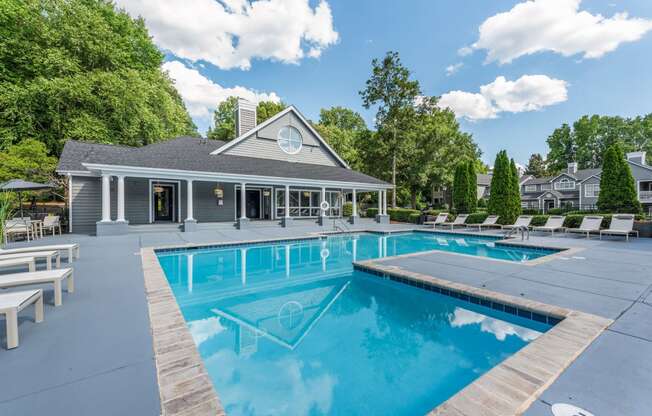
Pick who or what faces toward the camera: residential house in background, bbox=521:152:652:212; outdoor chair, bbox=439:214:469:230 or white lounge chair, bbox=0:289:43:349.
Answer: the residential house in background

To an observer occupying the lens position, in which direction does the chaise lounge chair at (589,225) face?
facing the viewer and to the left of the viewer

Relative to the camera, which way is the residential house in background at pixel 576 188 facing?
toward the camera

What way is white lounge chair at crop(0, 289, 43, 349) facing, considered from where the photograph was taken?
facing to the right of the viewer

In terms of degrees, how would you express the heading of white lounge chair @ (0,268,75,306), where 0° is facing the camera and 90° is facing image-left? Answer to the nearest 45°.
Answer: approximately 270°

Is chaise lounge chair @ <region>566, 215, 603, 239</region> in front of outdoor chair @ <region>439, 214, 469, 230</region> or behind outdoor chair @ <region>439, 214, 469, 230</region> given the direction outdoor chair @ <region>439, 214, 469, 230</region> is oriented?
behind

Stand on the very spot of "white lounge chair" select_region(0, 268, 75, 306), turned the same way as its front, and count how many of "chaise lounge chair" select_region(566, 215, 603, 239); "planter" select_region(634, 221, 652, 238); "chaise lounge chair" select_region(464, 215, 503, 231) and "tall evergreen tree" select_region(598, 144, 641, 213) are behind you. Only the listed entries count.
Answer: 0

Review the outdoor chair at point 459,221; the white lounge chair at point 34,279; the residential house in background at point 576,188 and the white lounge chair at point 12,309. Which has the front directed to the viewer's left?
the outdoor chair

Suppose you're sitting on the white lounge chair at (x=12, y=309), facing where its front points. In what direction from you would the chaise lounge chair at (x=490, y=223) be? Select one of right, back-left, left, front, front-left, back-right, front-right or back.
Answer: front

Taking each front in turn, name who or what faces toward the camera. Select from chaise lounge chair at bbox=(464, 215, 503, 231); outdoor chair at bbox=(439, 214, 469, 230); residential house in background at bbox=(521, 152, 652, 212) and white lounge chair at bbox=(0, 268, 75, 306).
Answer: the residential house in background

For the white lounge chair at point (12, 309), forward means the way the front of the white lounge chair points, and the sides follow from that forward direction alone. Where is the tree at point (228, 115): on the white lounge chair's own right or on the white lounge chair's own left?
on the white lounge chair's own left

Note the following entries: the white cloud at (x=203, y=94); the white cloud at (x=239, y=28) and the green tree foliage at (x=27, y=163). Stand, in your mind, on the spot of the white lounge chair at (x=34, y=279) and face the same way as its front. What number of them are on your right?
0
